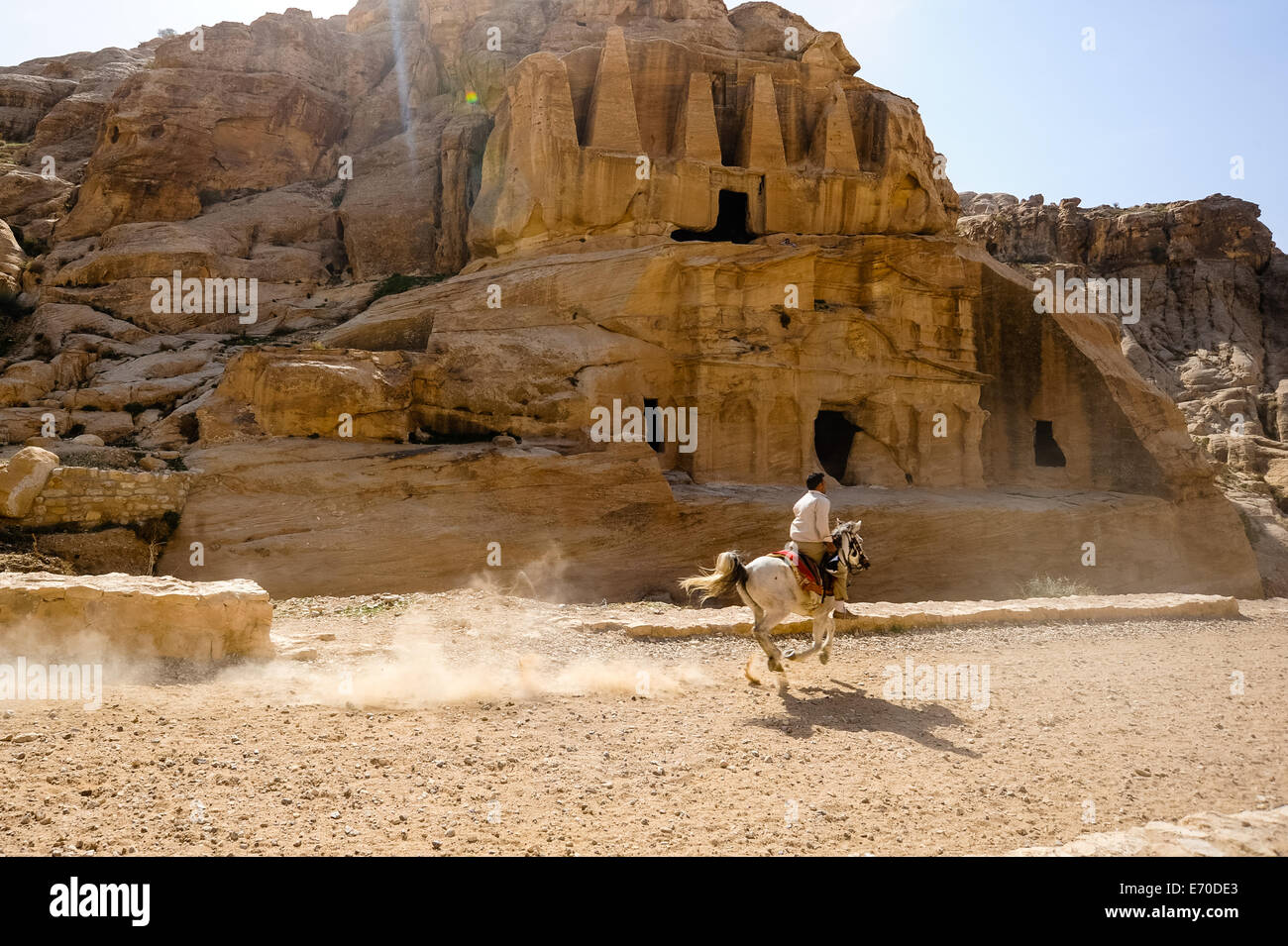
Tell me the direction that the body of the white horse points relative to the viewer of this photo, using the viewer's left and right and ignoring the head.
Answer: facing away from the viewer and to the right of the viewer

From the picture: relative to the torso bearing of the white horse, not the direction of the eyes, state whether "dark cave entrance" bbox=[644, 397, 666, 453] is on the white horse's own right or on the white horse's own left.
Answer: on the white horse's own left

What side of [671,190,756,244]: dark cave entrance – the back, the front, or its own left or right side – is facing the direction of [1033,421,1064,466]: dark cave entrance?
left

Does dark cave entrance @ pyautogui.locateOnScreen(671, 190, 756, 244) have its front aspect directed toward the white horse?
yes

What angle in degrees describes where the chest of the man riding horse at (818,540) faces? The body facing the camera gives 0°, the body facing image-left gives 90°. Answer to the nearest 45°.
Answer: approximately 225°

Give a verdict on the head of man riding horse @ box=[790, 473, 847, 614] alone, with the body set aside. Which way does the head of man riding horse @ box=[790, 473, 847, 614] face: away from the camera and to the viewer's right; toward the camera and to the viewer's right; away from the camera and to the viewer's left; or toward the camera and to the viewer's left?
away from the camera and to the viewer's right

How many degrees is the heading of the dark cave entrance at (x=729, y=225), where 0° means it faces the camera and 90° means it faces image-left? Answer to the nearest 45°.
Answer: approximately 0°
